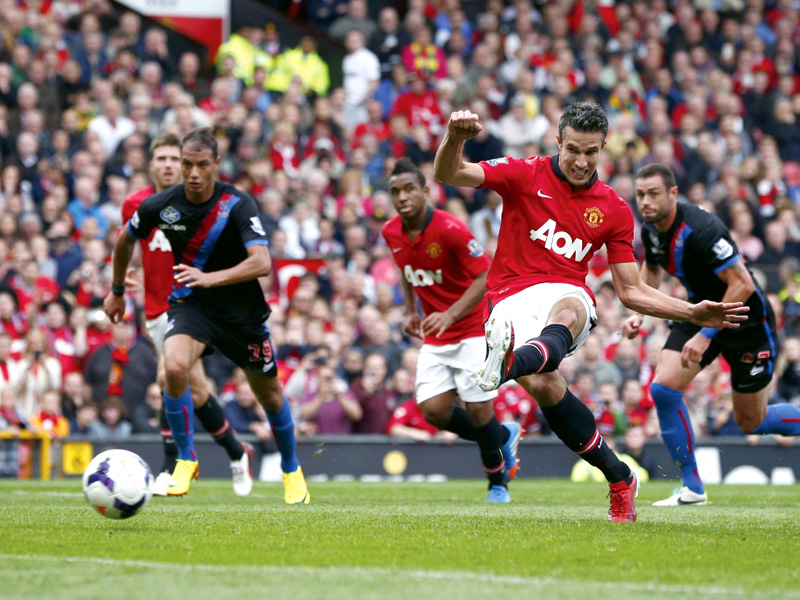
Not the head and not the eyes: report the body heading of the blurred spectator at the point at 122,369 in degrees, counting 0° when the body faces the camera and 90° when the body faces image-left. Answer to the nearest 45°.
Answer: approximately 0°

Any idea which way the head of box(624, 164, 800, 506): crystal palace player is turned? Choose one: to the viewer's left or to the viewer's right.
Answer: to the viewer's left

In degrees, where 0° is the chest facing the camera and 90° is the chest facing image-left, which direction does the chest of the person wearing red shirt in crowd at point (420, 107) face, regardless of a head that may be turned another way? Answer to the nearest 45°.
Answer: approximately 0°

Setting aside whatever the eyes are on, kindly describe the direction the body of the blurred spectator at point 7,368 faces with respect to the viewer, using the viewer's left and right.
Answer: facing the viewer

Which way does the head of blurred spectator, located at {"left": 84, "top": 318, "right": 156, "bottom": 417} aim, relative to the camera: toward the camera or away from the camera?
toward the camera

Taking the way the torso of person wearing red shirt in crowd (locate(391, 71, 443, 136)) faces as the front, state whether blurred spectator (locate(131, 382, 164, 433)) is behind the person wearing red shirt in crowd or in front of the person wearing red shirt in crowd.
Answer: in front

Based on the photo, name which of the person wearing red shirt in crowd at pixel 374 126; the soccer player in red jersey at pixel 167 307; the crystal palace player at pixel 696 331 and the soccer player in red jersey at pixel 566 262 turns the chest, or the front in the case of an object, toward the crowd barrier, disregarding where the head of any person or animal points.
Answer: the person wearing red shirt in crowd

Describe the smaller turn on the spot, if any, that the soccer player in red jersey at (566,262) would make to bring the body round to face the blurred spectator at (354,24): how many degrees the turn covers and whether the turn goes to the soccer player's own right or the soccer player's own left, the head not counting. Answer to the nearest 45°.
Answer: approximately 180°

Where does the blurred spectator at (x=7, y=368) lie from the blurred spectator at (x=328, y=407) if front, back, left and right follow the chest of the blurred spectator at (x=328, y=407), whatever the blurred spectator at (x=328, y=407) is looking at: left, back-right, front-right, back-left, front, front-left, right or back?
right

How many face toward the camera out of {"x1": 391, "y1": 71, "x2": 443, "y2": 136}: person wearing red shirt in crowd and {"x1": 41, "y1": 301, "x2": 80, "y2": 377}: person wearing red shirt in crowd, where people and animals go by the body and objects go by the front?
2

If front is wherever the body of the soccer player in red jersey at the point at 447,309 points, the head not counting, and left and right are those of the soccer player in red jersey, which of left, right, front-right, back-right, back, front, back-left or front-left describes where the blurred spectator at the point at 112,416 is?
right

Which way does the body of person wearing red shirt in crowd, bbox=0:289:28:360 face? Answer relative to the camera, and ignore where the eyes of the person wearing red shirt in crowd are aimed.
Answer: toward the camera

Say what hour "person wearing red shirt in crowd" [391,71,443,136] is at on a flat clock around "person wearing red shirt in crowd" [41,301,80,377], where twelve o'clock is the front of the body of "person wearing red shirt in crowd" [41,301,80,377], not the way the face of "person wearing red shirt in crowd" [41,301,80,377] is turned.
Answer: "person wearing red shirt in crowd" [391,71,443,136] is roughly at 8 o'clock from "person wearing red shirt in crowd" [41,301,80,377].

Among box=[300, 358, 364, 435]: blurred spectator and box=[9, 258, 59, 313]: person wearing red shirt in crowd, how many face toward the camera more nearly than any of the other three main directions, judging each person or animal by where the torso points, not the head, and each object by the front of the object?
2

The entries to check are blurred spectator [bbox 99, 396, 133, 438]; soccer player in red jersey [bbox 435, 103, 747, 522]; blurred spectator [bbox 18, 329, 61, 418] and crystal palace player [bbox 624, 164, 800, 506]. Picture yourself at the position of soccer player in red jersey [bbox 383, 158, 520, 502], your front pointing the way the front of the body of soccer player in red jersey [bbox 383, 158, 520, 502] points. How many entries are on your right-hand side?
2

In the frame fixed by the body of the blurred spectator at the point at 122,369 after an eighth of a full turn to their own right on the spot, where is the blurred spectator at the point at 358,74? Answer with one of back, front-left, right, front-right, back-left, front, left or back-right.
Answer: back

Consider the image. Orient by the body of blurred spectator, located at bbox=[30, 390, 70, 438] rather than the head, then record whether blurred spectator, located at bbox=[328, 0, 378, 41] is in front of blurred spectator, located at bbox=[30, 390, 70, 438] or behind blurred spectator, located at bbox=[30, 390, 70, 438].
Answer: behind

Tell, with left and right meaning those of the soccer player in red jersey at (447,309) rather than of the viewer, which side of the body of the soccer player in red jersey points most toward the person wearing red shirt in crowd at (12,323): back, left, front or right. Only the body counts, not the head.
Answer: right

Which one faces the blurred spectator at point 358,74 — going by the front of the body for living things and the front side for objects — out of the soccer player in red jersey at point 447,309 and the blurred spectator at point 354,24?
the blurred spectator at point 354,24

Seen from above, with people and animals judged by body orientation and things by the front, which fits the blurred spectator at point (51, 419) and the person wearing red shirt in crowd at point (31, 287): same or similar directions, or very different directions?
same or similar directions

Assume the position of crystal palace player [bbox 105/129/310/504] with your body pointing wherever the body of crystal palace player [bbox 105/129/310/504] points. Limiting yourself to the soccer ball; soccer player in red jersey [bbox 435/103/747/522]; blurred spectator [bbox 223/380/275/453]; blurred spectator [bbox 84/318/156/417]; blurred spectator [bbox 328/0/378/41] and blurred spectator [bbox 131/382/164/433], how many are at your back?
4

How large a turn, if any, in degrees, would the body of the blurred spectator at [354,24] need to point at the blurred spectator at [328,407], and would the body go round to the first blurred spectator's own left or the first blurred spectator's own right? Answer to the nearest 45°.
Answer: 0° — they already face them

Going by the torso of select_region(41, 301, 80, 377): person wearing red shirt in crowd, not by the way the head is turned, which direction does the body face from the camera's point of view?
toward the camera
